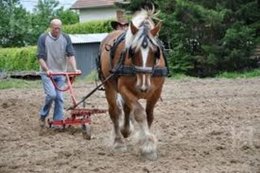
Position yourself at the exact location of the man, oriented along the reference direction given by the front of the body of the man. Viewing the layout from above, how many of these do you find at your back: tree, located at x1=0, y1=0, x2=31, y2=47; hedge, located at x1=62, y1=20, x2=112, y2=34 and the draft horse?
2

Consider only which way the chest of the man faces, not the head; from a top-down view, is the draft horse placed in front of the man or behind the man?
in front

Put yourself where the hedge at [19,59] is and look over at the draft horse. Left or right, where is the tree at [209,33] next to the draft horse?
left

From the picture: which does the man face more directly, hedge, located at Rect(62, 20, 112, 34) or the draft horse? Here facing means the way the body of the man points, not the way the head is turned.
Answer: the draft horse

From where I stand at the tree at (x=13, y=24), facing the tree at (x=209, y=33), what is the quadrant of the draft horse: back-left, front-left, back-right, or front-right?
front-right

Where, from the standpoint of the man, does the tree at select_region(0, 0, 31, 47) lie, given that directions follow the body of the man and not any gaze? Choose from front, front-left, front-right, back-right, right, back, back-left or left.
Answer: back

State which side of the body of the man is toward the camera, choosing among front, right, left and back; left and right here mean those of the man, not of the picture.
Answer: front

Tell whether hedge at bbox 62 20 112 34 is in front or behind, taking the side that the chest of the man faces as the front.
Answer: behind

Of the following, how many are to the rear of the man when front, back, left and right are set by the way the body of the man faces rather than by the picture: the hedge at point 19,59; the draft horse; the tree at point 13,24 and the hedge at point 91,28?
3

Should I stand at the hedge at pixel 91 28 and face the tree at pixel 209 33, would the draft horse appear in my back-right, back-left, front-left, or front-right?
front-right

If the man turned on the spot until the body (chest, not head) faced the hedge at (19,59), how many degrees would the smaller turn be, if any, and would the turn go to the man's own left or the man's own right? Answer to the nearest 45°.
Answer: approximately 180°
